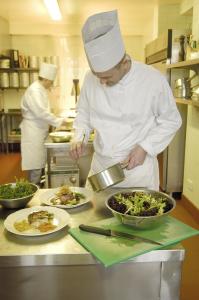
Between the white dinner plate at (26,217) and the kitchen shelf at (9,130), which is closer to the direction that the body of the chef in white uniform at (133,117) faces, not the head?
the white dinner plate

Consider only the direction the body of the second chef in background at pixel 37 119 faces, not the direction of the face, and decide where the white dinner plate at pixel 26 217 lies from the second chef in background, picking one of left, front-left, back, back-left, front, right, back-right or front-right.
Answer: right

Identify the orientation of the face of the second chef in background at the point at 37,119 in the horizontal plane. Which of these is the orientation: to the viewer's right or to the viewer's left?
to the viewer's right

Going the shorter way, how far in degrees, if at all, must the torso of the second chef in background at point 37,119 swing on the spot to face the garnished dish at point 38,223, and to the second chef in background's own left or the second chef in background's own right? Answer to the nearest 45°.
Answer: approximately 90° to the second chef in background's own right

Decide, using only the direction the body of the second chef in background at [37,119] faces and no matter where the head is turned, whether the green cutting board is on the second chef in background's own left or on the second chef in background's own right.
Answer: on the second chef in background's own right

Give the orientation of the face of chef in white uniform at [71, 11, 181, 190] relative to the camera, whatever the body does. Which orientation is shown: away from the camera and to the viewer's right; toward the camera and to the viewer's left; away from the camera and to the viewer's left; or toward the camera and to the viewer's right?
toward the camera and to the viewer's left

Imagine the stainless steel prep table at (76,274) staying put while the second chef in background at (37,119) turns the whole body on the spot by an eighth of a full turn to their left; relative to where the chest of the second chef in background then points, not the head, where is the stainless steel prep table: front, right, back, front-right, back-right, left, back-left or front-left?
back-right

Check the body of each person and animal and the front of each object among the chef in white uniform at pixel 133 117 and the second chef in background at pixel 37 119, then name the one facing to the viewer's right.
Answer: the second chef in background

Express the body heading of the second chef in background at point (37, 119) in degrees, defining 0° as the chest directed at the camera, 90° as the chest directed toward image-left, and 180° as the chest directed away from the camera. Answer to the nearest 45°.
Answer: approximately 270°

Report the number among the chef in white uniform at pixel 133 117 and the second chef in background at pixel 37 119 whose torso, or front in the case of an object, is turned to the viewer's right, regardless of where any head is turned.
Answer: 1

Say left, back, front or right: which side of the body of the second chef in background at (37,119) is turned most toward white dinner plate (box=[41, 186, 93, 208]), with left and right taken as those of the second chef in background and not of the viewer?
right

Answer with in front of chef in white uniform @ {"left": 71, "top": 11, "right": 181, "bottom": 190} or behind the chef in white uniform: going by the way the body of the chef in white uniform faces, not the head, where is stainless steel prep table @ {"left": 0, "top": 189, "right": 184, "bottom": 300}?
in front

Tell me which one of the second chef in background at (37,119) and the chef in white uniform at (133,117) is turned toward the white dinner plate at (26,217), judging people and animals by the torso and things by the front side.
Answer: the chef in white uniform
